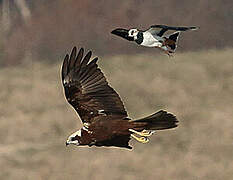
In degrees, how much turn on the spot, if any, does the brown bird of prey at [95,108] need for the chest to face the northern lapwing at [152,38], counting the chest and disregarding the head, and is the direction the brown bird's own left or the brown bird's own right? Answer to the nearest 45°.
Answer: approximately 135° to the brown bird's own right

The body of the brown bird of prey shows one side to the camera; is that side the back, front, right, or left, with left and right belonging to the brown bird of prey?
left
